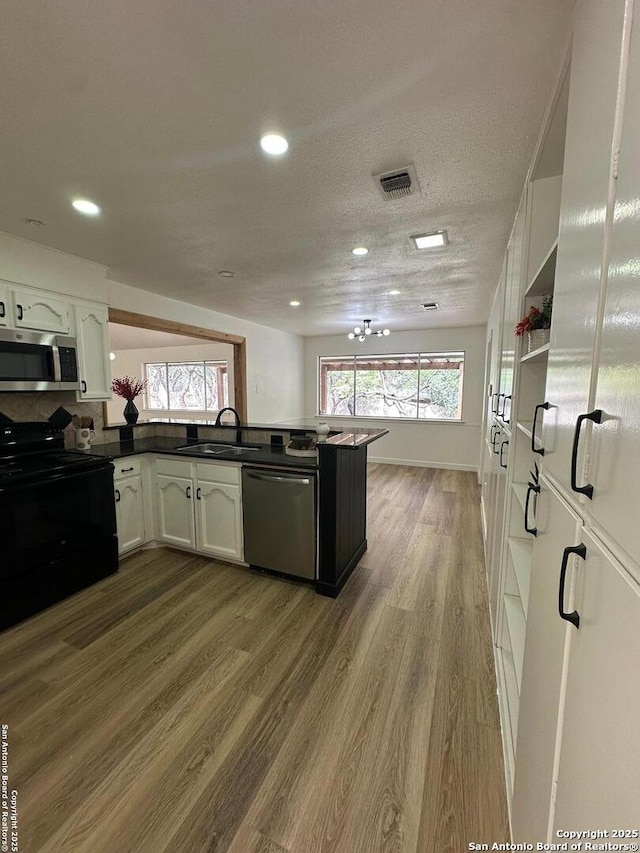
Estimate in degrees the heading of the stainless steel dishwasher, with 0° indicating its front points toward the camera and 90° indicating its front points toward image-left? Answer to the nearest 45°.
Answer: approximately 45°

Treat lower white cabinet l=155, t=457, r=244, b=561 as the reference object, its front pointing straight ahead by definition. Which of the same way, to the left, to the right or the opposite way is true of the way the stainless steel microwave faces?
to the left

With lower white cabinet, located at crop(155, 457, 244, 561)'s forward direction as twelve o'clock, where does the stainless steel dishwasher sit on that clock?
The stainless steel dishwasher is roughly at 9 o'clock from the lower white cabinet.

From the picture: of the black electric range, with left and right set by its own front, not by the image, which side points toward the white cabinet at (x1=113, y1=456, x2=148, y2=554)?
left

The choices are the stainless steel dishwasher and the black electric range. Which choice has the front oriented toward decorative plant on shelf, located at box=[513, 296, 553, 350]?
the black electric range

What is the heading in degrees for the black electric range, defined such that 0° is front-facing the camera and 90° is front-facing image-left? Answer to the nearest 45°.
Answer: approximately 315°

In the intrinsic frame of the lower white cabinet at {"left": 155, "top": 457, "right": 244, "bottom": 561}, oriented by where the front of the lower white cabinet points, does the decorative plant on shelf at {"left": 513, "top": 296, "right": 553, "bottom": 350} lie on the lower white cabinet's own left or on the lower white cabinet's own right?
on the lower white cabinet's own left

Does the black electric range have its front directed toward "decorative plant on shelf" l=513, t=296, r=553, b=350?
yes

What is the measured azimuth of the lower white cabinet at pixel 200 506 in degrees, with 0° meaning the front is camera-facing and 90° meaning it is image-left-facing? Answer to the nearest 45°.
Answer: approximately 45°
